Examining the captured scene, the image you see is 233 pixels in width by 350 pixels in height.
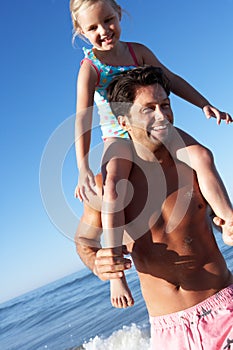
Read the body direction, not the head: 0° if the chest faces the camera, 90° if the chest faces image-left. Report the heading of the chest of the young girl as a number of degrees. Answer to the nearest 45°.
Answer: approximately 0°
